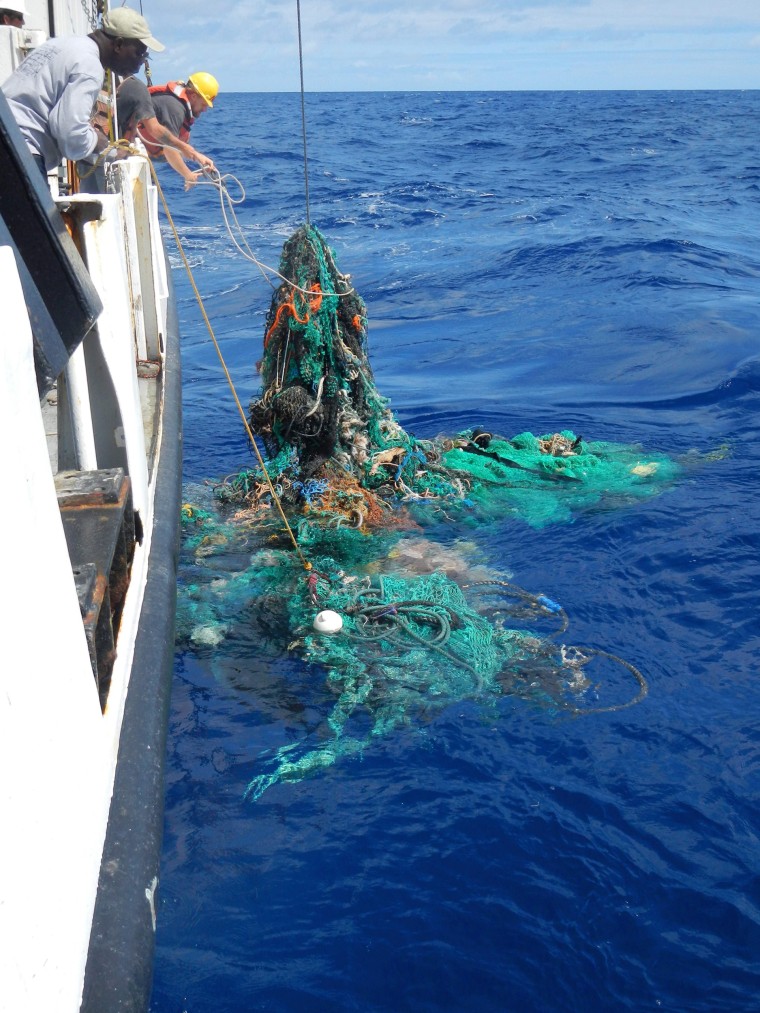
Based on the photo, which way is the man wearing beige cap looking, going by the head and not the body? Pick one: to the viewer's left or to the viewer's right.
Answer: to the viewer's right

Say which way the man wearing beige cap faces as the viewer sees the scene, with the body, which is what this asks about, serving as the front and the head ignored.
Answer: to the viewer's right

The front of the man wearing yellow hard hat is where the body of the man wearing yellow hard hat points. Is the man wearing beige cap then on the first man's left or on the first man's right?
on the first man's right

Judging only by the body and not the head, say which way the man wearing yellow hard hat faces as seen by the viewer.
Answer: to the viewer's right

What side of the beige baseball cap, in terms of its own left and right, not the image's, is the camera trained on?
right

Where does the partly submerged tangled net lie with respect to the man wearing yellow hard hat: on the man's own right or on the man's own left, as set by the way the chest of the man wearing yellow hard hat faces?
on the man's own right

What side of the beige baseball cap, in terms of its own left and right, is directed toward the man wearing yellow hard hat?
left
